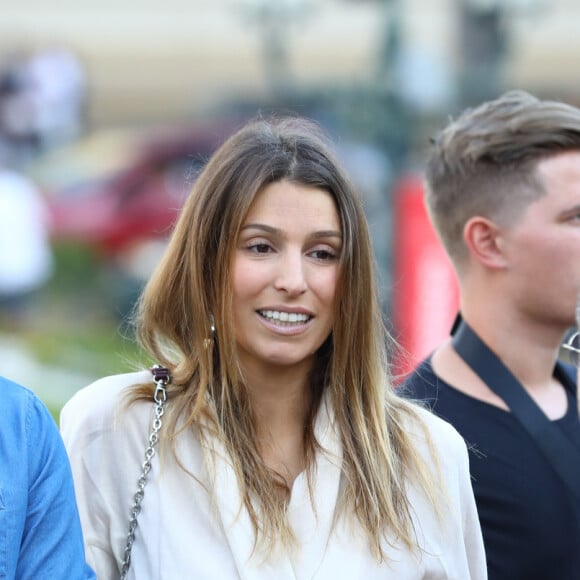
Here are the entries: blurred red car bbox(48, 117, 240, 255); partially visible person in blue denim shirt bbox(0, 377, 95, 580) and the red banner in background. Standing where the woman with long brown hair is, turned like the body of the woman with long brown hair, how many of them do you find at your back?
2

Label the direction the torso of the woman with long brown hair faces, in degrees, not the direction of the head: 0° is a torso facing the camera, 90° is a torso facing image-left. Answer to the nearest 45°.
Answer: approximately 0°

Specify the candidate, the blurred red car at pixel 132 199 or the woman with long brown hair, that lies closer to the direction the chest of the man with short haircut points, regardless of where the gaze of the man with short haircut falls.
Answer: the woman with long brown hair

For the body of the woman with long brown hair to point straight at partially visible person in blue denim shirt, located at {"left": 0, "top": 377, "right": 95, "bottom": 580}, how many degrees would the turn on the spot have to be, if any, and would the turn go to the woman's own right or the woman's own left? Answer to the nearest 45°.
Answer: approximately 45° to the woman's own right

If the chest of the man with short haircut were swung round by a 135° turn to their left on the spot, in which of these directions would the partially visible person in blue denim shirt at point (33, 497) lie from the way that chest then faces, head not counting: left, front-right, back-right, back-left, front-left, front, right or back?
back-left

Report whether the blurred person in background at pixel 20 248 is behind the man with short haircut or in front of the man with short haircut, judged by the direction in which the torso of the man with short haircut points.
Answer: behind

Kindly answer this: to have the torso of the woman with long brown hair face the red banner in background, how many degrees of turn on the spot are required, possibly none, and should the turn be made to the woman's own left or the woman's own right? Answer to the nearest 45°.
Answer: approximately 180°

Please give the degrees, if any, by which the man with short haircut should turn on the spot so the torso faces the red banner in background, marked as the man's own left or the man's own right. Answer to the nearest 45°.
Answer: approximately 135° to the man's own left

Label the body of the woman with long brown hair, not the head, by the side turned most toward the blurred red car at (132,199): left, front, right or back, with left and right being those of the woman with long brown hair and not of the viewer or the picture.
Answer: back

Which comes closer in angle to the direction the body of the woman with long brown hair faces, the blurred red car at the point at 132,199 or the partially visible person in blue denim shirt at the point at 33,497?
the partially visible person in blue denim shirt

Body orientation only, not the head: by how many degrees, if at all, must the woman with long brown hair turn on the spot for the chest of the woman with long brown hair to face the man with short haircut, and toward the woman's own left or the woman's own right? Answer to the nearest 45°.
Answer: approximately 135° to the woman's own left
